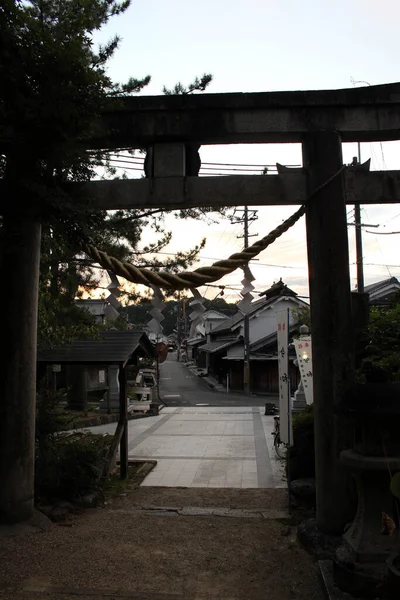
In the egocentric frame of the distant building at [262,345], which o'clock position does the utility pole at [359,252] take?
The utility pole is roughly at 10 o'clock from the distant building.

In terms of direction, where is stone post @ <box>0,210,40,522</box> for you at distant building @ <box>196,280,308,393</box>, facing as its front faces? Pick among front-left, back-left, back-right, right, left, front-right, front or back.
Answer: front-left

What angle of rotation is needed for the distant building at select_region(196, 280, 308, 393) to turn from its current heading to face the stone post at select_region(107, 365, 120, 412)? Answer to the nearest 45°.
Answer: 0° — it already faces it

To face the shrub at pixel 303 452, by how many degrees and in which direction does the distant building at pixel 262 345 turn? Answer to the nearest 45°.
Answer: approximately 45° to its left

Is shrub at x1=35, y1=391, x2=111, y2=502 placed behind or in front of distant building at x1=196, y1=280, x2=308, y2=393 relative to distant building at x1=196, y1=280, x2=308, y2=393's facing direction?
in front

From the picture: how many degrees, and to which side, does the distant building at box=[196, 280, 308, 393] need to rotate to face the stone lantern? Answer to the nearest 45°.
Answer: approximately 45° to its left

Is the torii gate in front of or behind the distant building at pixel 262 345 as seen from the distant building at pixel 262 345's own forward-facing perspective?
in front

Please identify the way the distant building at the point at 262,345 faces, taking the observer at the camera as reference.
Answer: facing the viewer and to the left of the viewer
